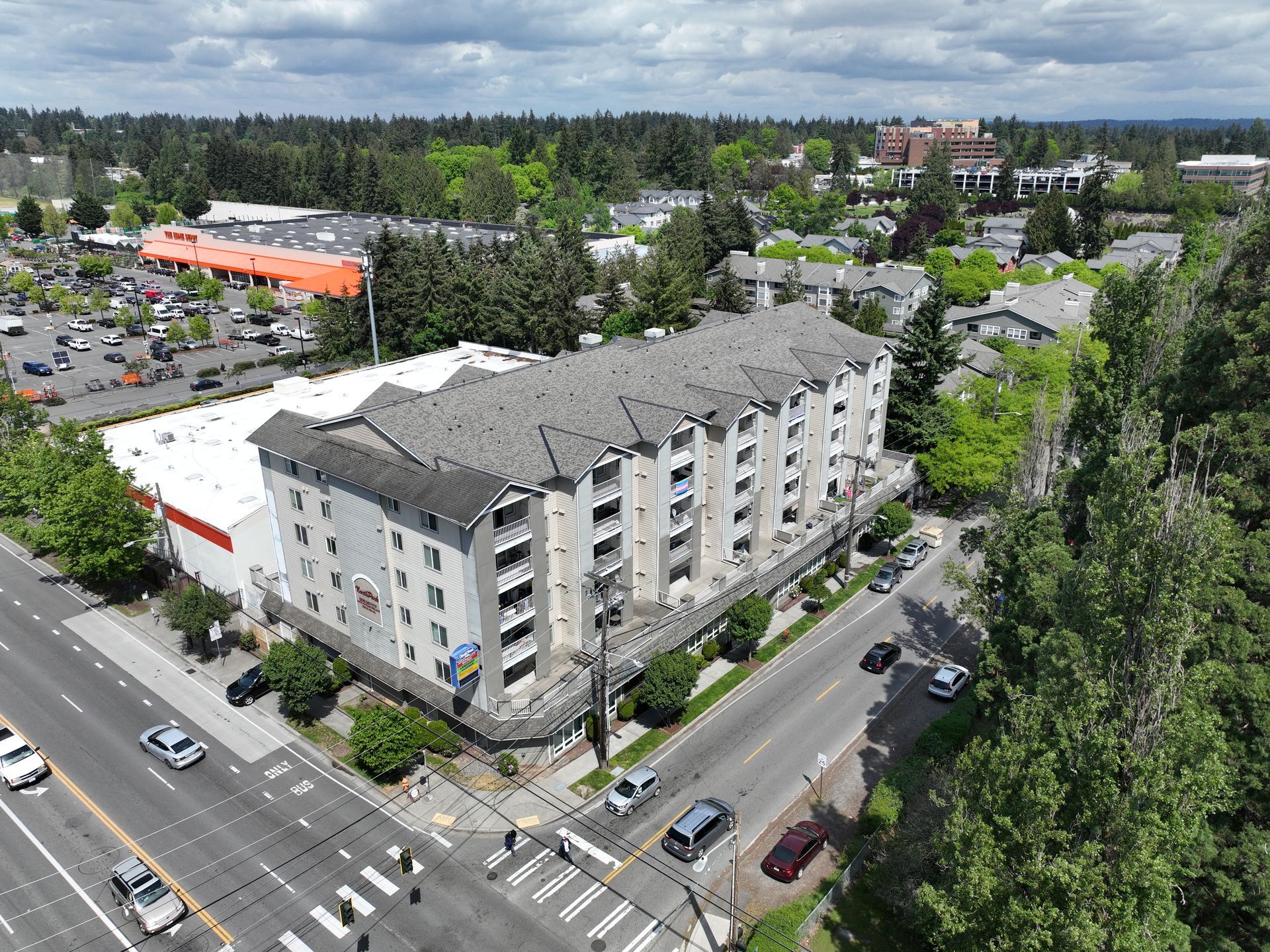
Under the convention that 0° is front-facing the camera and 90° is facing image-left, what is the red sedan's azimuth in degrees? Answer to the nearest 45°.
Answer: approximately 225°

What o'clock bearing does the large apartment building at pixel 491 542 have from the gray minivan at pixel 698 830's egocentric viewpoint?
The large apartment building is roughly at 9 o'clock from the gray minivan.

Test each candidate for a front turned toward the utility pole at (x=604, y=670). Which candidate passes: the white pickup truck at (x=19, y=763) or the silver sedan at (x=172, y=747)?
the white pickup truck

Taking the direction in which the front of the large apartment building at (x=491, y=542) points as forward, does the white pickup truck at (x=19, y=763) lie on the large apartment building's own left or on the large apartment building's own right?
on the large apartment building's own right

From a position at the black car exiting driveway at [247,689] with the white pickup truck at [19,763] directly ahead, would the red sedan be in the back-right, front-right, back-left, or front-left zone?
back-left

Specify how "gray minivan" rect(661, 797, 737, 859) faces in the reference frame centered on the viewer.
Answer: facing away from the viewer and to the right of the viewer

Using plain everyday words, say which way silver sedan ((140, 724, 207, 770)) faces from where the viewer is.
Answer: facing away from the viewer and to the left of the viewer

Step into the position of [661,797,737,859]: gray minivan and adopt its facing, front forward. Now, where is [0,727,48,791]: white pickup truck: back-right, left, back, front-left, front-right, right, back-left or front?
back-left

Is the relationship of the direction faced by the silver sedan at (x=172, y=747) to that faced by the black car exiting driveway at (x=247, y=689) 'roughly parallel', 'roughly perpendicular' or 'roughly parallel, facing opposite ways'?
roughly perpendicular

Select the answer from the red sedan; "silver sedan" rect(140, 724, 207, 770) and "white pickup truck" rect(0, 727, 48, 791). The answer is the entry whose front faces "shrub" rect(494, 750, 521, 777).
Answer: the white pickup truck

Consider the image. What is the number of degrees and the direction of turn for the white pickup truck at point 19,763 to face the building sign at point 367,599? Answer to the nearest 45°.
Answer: approximately 45° to its left
